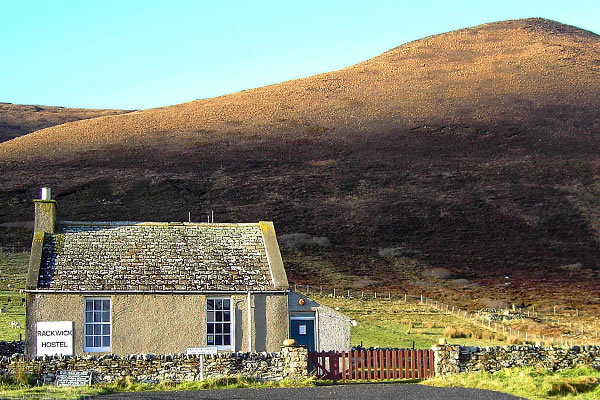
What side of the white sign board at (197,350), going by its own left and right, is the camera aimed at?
front

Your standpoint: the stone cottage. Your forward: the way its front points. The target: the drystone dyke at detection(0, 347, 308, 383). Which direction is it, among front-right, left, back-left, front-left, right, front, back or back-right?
front

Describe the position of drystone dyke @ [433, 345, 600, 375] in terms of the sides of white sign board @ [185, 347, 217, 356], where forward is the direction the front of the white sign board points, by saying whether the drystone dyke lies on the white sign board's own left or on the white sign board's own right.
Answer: on the white sign board's own left

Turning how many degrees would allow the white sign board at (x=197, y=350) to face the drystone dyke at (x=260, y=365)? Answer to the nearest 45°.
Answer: approximately 45° to its left

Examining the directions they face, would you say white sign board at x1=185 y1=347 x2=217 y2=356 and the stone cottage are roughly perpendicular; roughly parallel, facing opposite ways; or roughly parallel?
roughly parallel

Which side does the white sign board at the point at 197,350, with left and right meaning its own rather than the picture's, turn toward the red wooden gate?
left

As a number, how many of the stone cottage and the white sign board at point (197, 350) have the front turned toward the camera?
2

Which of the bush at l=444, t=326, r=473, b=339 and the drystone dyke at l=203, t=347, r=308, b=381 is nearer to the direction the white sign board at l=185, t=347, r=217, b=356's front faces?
the drystone dyke

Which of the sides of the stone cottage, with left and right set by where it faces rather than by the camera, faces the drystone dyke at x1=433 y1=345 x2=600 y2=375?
left

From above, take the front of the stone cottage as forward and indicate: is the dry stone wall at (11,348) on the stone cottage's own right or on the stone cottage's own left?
on the stone cottage's own right

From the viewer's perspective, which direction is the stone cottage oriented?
toward the camera
